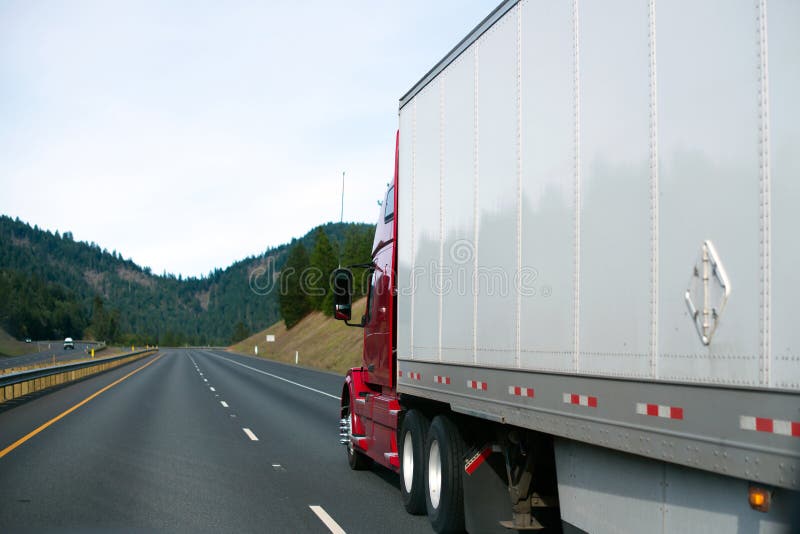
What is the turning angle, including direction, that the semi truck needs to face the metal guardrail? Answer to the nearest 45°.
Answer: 0° — it already faces it

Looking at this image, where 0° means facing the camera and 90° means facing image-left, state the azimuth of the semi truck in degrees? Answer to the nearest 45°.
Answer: approximately 135°
